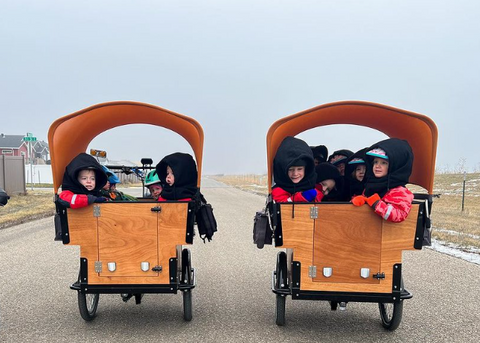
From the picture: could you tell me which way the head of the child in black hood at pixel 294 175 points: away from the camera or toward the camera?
toward the camera

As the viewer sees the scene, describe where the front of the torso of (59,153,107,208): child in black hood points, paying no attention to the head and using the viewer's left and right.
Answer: facing the viewer and to the right of the viewer

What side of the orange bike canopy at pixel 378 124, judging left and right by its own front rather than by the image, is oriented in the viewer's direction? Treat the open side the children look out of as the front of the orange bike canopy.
front

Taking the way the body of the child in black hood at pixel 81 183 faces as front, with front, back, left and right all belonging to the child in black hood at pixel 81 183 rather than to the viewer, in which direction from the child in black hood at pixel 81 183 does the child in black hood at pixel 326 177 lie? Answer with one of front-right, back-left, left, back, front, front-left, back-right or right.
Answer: front-left

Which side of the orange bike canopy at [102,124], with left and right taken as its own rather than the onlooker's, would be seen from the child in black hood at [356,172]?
left

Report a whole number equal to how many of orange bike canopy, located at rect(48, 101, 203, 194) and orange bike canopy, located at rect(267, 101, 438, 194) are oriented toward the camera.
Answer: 2

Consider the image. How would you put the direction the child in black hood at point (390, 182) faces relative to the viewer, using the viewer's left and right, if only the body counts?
facing the viewer and to the left of the viewer

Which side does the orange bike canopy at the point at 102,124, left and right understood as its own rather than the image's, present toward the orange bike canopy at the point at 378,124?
left

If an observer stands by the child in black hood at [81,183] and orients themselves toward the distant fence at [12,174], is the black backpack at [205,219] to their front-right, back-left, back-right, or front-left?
back-right

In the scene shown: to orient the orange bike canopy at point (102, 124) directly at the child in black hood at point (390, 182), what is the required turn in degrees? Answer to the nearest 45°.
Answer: approximately 45° to its left

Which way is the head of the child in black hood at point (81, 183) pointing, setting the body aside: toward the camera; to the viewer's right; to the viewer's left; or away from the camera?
toward the camera

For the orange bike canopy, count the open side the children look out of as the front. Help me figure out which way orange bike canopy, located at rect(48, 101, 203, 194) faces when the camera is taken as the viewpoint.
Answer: facing the viewer
